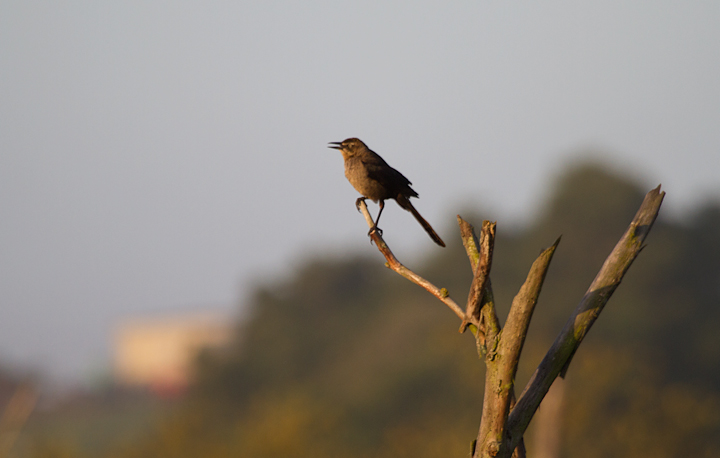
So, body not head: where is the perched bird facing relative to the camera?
to the viewer's left
